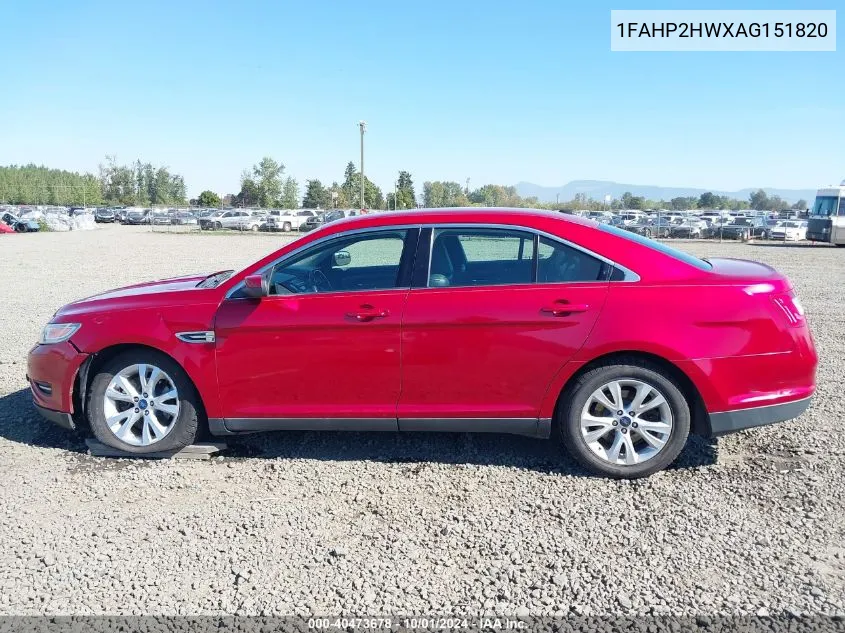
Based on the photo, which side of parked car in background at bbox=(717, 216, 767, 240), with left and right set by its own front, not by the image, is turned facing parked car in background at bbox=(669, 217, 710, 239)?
right

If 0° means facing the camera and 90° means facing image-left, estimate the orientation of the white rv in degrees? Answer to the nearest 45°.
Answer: approximately 45°

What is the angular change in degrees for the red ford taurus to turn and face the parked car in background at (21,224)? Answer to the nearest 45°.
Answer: approximately 45° to its right

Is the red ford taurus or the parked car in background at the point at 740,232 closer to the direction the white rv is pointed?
the red ford taurus

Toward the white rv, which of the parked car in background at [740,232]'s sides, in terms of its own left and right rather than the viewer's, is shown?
left

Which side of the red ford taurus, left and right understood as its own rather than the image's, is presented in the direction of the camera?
left

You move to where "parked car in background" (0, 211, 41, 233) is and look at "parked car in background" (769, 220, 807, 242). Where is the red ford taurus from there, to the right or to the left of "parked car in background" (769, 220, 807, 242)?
right

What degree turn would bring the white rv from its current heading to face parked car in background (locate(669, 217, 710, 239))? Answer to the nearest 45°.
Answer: approximately 90° to its right
